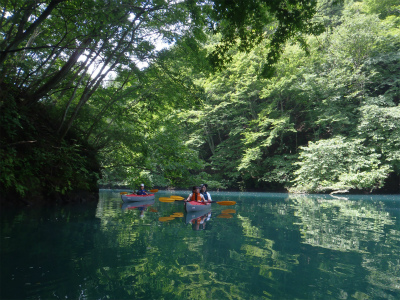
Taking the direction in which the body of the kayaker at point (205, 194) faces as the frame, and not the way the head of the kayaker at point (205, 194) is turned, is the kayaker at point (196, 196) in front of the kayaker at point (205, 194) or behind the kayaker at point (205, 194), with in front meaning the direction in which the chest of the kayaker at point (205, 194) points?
in front

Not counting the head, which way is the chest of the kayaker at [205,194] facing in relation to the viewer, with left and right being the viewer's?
facing the viewer and to the left of the viewer
